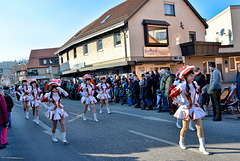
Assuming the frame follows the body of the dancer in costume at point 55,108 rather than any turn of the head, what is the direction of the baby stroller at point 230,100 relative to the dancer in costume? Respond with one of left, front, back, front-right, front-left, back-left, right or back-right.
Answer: left

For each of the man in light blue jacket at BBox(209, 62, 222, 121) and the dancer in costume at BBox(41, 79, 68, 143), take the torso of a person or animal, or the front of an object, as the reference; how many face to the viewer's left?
1

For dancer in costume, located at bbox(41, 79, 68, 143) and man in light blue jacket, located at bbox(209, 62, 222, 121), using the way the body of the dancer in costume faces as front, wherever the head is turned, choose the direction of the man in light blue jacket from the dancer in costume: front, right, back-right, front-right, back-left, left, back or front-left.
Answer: left

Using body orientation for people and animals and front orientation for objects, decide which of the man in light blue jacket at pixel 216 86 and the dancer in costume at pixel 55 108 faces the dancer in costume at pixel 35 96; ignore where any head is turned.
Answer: the man in light blue jacket

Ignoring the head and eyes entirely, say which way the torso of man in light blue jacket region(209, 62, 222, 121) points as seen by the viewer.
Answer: to the viewer's left

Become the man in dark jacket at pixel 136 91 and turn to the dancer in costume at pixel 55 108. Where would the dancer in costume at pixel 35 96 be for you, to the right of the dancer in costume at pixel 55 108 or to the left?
right

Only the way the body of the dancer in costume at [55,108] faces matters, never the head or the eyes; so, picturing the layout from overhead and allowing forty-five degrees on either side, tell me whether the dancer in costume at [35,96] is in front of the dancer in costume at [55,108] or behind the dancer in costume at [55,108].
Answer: behind

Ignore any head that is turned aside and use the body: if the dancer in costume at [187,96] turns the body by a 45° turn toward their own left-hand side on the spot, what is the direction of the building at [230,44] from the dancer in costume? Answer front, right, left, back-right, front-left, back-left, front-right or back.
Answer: left

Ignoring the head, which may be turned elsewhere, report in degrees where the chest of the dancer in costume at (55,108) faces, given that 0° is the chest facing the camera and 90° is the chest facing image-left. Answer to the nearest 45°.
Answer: approximately 0°
